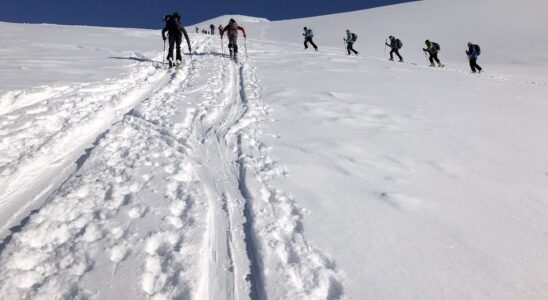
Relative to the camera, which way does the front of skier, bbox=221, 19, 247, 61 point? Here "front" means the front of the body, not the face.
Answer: away from the camera

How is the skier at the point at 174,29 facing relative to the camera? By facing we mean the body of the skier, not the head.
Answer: away from the camera

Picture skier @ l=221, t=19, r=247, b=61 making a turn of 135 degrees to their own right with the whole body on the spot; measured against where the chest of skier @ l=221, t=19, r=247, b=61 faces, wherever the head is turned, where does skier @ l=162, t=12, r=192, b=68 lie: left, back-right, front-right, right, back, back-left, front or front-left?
right
